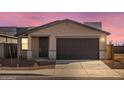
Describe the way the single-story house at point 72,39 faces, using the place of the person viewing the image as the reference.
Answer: facing the viewer

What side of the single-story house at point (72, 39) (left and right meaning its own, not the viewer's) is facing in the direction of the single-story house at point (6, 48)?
right
